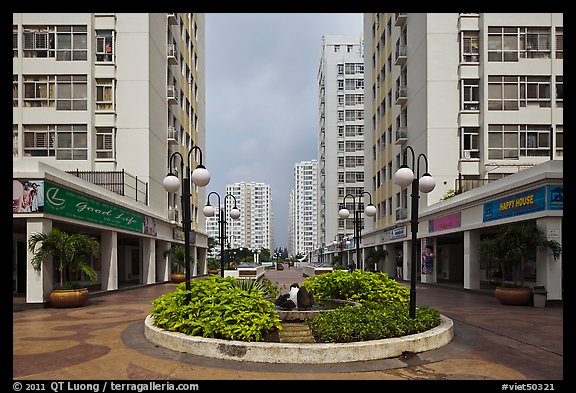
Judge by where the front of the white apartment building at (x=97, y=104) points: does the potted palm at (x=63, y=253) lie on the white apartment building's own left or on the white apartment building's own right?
on the white apartment building's own right

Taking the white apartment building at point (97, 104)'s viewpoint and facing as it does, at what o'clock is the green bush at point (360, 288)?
The green bush is roughly at 1 o'clock from the white apartment building.

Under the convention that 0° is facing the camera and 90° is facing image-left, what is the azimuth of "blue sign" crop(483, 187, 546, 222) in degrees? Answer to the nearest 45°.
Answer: approximately 45°

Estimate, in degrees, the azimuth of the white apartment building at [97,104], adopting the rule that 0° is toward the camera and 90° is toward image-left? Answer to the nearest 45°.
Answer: approximately 315°
